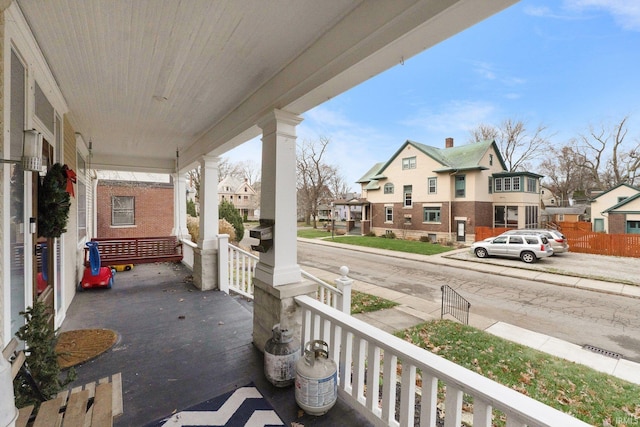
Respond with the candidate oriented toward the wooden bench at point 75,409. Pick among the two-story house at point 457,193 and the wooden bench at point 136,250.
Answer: the wooden bench at point 136,250

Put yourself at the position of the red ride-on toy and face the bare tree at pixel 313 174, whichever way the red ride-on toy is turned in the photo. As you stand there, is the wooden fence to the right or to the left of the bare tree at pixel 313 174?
right

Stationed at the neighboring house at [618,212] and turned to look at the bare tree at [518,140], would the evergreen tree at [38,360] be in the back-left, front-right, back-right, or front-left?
back-left

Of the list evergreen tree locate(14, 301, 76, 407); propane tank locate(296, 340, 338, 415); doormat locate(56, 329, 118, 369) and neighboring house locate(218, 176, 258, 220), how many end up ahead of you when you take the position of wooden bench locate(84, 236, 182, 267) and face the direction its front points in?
3

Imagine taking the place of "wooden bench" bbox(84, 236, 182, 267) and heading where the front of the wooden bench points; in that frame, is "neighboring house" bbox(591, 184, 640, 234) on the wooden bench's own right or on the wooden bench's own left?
on the wooden bench's own left

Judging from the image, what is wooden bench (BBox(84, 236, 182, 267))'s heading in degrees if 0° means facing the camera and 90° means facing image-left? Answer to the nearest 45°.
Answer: approximately 0°
